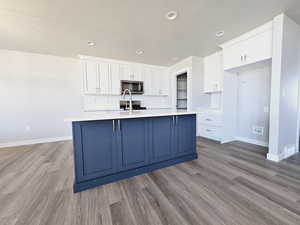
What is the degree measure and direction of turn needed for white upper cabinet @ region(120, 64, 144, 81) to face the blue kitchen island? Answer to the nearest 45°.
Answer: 0° — it already faces it

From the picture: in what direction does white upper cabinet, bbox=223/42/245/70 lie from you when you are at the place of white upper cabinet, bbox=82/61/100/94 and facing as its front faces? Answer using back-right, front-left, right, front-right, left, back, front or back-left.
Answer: front-left

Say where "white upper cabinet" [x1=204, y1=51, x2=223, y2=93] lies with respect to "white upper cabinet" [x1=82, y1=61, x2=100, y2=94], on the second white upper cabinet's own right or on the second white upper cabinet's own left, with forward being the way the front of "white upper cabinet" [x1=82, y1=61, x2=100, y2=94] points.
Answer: on the second white upper cabinet's own left

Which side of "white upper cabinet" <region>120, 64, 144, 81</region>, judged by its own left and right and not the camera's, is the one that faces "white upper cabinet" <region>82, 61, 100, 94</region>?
right

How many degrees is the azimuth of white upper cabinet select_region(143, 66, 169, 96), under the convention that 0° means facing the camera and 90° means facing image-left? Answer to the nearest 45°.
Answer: approximately 315°

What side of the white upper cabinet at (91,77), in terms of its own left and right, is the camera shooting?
front

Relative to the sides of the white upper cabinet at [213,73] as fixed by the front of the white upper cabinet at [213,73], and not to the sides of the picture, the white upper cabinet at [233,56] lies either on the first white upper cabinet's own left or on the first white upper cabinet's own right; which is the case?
on the first white upper cabinet's own left

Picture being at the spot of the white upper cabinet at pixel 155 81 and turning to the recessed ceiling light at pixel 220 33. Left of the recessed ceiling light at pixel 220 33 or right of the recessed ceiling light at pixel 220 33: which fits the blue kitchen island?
right

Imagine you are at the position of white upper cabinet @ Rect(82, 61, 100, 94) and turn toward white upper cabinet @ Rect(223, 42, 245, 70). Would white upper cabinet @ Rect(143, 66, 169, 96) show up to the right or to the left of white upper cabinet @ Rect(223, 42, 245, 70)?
left

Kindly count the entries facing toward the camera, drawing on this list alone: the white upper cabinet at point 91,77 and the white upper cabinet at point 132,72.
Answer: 2

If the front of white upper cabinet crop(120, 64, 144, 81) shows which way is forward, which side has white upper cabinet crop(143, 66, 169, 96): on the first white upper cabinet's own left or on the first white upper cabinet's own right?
on the first white upper cabinet's own left

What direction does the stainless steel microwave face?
toward the camera

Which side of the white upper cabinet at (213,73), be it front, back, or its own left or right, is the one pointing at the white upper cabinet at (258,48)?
left
